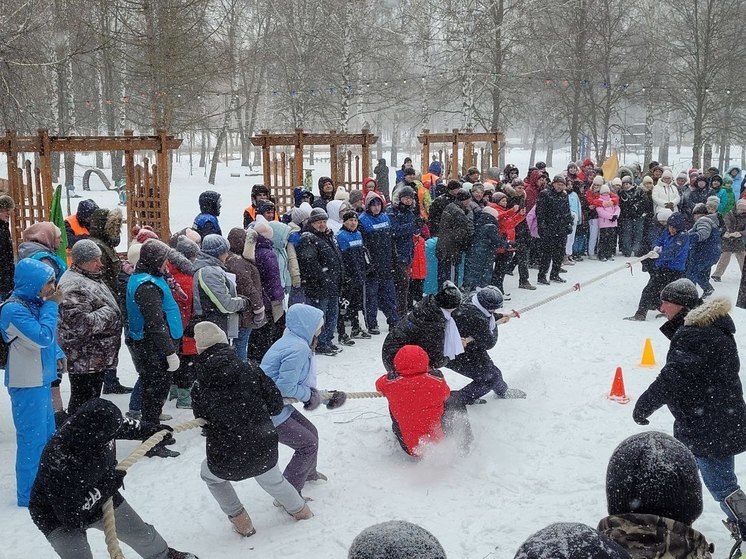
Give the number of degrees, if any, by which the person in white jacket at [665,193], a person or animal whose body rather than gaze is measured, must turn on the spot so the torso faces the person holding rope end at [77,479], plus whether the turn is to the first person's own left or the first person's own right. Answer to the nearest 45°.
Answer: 0° — they already face them

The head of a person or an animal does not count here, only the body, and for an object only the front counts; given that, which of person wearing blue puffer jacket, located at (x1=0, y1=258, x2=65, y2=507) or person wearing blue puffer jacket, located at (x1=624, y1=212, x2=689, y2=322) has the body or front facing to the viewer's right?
person wearing blue puffer jacket, located at (x1=0, y1=258, x2=65, y2=507)

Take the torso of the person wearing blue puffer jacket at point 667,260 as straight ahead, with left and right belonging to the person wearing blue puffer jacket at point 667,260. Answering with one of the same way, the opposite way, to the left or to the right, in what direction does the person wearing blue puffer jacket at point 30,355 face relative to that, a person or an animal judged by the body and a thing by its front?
the opposite way

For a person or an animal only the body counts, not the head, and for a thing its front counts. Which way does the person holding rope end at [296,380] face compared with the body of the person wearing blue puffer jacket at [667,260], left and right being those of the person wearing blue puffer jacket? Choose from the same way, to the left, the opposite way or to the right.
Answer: the opposite way

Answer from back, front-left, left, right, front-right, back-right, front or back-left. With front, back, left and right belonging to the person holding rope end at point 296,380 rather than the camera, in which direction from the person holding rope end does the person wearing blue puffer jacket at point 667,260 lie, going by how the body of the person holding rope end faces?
front-left

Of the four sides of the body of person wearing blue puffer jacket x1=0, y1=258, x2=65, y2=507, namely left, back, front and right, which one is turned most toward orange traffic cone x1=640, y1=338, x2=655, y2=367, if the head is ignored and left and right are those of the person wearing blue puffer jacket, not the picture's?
front

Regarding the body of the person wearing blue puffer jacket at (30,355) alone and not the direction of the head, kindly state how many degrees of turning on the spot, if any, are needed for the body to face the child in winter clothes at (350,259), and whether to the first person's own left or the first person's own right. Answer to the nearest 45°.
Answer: approximately 45° to the first person's own left

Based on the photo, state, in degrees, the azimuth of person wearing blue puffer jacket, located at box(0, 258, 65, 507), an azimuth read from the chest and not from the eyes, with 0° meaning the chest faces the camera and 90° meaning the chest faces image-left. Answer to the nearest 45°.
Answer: approximately 270°

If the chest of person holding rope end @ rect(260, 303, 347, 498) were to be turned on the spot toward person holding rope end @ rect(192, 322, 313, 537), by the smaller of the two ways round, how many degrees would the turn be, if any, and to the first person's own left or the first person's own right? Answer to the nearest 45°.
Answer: approximately 135° to the first person's own right

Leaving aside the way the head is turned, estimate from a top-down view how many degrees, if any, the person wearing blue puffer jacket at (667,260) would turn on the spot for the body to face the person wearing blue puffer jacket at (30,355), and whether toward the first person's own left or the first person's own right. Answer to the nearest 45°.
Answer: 0° — they already face them

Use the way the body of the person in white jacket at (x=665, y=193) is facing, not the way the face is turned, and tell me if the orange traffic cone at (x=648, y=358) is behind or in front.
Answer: in front

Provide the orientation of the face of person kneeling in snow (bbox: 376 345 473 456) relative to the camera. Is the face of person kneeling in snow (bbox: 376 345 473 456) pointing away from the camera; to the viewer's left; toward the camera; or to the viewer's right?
away from the camera

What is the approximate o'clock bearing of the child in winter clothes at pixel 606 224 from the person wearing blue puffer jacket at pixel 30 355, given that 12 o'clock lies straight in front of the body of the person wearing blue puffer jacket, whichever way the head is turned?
The child in winter clothes is roughly at 11 o'clock from the person wearing blue puffer jacket.

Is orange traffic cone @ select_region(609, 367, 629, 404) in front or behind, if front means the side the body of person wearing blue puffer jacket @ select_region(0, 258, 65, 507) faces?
in front
